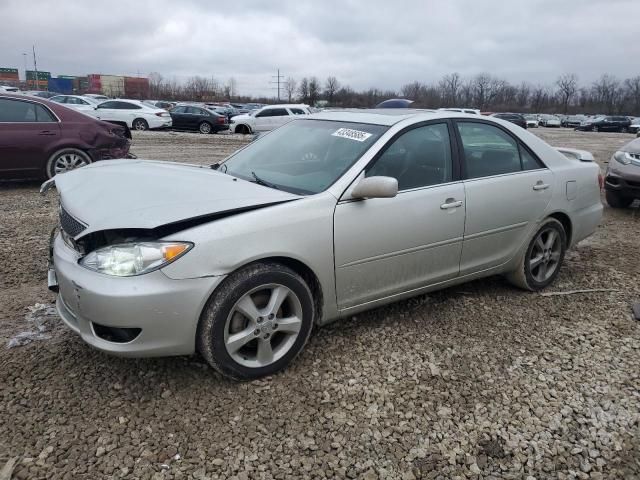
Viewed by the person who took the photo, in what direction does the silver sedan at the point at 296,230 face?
facing the viewer and to the left of the viewer

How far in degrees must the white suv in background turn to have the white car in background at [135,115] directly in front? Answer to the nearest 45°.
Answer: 0° — it already faces it

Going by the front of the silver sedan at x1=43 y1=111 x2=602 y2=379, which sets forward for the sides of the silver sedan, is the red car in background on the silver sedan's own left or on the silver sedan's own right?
on the silver sedan's own right

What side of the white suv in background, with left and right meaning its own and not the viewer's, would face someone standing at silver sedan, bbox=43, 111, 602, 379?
left

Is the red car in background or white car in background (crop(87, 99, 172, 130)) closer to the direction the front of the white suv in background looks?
the white car in background

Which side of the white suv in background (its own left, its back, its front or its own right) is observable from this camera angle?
left

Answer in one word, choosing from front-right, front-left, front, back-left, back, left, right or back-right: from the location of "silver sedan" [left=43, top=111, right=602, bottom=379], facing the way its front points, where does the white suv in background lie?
back-right
